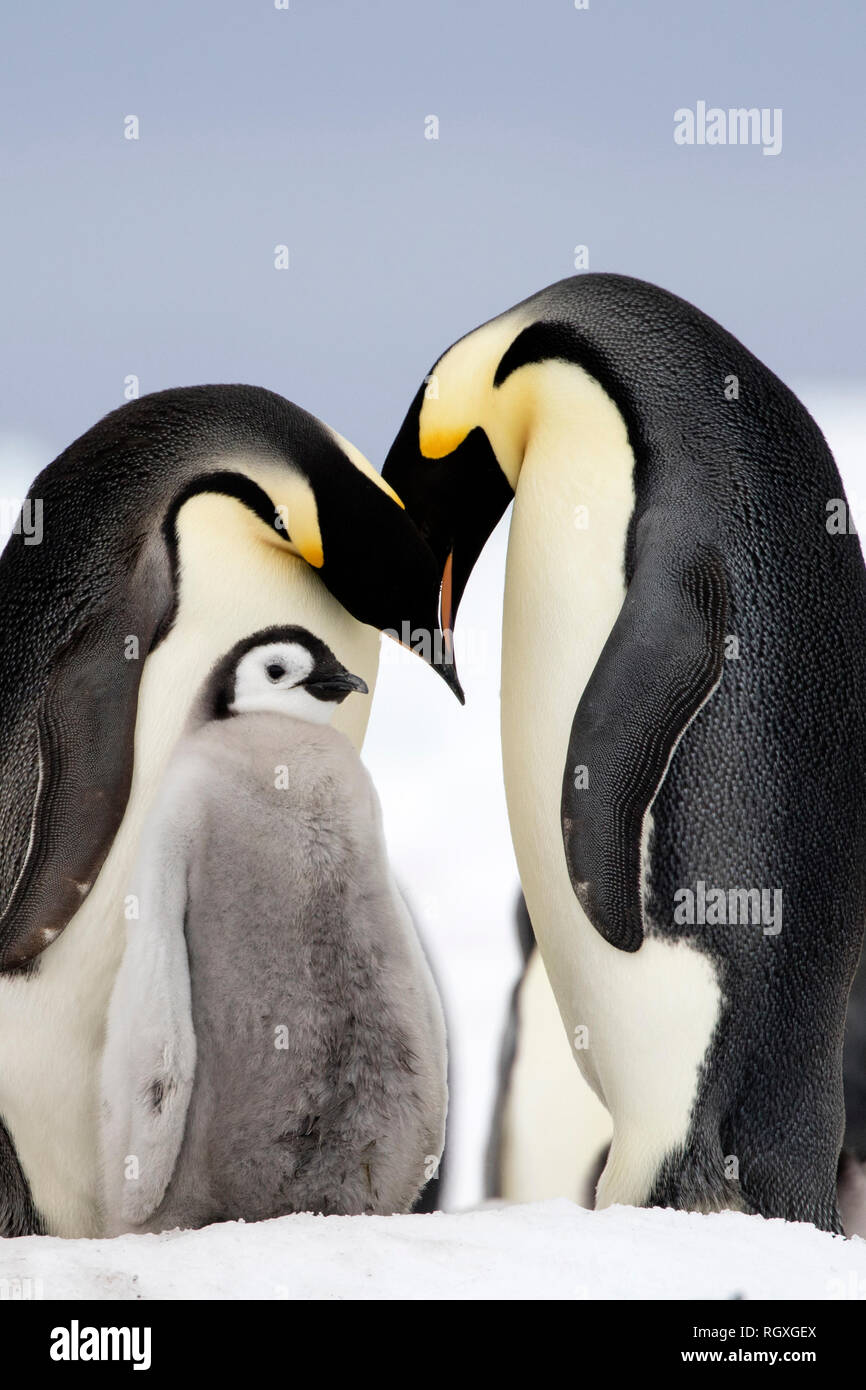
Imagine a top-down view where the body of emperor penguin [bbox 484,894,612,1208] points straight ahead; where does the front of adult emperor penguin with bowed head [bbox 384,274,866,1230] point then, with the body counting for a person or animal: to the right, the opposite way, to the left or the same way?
to the right

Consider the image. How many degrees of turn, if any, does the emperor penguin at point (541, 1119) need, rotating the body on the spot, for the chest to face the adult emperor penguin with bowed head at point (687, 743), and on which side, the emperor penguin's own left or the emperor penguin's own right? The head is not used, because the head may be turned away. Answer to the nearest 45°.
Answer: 0° — it already faces it

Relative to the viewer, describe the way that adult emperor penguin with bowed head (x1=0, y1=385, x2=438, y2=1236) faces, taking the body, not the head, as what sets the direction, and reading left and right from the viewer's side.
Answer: facing to the right of the viewer

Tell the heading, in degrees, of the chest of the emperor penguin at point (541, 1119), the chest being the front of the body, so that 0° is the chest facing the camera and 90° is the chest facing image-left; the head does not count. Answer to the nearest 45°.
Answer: approximately 0°

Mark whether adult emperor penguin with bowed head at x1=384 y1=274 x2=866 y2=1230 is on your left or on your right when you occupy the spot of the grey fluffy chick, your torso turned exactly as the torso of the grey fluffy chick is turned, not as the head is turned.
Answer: on your left

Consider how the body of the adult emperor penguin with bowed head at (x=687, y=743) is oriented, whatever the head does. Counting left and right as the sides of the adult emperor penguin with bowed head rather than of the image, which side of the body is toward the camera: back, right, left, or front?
left
